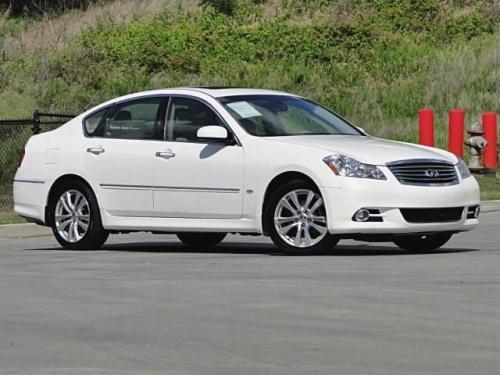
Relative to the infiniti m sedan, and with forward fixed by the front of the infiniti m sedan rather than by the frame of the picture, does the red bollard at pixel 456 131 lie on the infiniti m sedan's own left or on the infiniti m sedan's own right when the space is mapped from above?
on the infiniti m sedan's own left

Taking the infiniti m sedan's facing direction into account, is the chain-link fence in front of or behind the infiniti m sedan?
behind

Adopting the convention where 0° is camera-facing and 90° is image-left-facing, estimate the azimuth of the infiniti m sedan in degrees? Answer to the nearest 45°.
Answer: approximately 315°

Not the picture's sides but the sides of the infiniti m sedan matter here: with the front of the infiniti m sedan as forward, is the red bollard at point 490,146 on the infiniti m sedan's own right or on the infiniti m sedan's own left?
on the infiniti m sedan's own left
